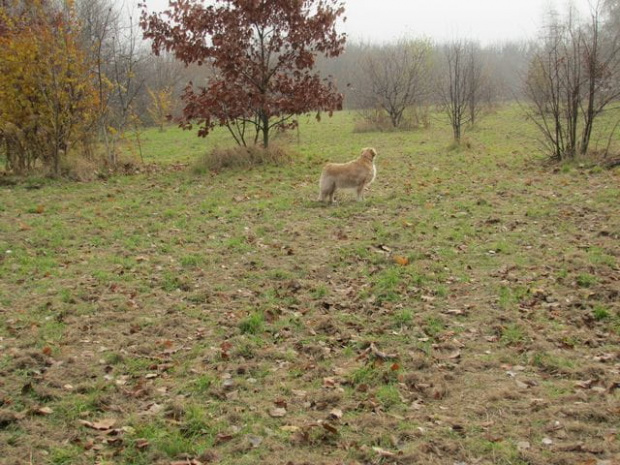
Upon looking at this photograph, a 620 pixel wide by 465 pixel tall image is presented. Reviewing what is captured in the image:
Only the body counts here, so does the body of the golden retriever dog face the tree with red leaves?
no

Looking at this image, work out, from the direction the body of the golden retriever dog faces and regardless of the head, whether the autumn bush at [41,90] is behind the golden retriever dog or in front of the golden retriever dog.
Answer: behind

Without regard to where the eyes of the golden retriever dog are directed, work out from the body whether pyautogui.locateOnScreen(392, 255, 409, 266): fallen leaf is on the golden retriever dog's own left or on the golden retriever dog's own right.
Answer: on the golden retriever dog's own right

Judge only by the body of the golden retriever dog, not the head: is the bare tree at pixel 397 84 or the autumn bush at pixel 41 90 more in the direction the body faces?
the bare tree

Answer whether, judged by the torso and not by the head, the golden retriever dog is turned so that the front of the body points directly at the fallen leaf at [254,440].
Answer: no

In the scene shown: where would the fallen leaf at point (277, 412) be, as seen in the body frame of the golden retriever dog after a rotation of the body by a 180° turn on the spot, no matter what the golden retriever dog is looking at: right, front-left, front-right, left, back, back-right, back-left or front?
left

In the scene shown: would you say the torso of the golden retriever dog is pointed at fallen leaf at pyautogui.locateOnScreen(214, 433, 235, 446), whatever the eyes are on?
no

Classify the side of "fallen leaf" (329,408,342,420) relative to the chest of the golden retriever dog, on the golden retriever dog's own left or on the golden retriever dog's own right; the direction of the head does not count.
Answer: on the golden retriever dog's own right

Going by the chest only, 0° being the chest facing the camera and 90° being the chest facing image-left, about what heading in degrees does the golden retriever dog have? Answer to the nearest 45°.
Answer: approximately 270°

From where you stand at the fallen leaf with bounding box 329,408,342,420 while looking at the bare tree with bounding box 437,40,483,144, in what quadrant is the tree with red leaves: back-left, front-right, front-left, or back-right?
front-left

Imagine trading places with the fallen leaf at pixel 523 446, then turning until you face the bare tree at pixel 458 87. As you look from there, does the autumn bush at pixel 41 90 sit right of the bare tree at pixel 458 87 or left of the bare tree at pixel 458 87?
left

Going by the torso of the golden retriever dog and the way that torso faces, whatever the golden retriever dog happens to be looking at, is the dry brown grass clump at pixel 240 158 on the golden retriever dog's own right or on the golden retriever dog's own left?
on the golden retriever dog's own left
